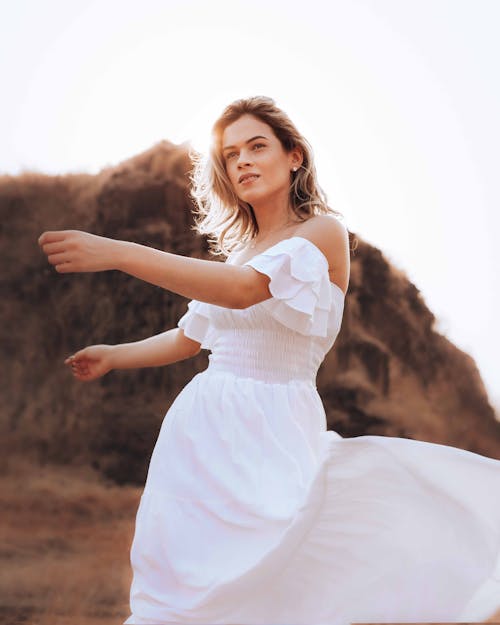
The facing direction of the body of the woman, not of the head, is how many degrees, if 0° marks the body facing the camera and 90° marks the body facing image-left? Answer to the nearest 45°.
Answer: approximately 45°
